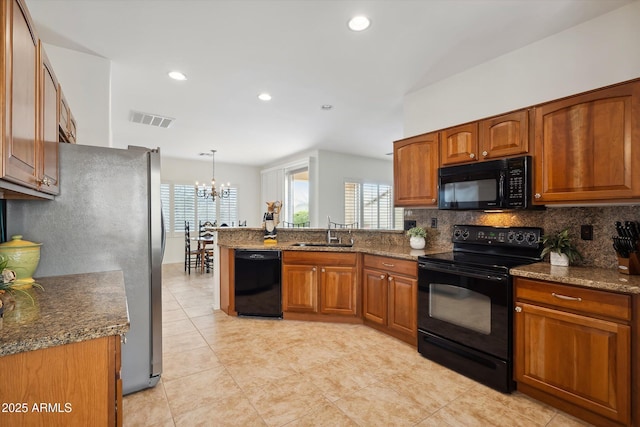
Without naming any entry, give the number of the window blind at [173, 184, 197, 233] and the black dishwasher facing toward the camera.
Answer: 2

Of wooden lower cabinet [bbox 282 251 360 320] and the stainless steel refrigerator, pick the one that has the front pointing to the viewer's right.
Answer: the stainless steel refrigerator

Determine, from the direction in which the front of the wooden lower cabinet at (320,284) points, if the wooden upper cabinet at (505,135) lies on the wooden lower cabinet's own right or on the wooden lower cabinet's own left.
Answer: on the wooden lower cabinet's own left

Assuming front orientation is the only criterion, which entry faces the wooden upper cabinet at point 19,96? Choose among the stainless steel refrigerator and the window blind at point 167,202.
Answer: the window blind

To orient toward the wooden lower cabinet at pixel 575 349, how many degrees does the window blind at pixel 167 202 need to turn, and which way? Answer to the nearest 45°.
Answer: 0° — it already faces it

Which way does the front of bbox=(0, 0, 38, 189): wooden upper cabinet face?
to the viewer's right

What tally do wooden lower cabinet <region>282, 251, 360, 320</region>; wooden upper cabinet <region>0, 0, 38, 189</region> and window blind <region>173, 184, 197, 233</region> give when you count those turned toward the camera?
2
